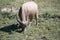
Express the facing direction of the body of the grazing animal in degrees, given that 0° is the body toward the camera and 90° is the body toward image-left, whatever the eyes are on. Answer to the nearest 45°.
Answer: approximately 45°
